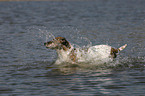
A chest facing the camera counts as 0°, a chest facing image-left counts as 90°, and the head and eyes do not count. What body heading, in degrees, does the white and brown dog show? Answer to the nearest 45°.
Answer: approximately 90°
